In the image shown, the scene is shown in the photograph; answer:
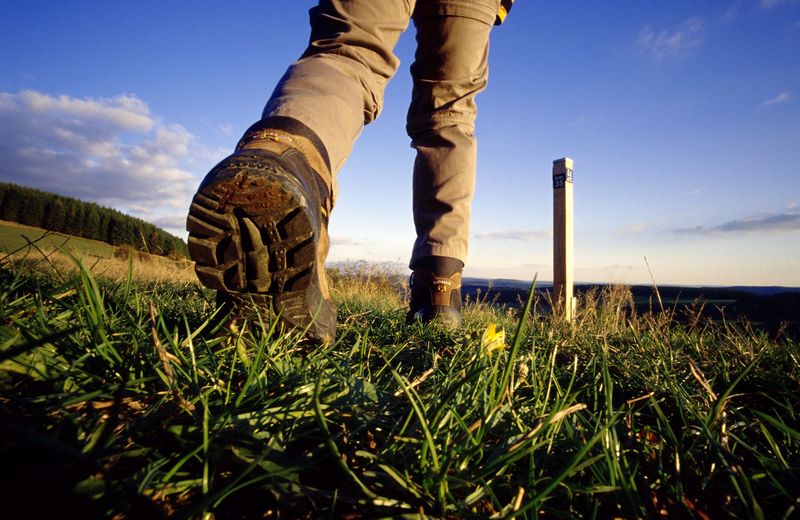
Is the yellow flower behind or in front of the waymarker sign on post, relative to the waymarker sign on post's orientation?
in front

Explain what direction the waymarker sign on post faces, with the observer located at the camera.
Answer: facing the viewer and to the left of the viewer
